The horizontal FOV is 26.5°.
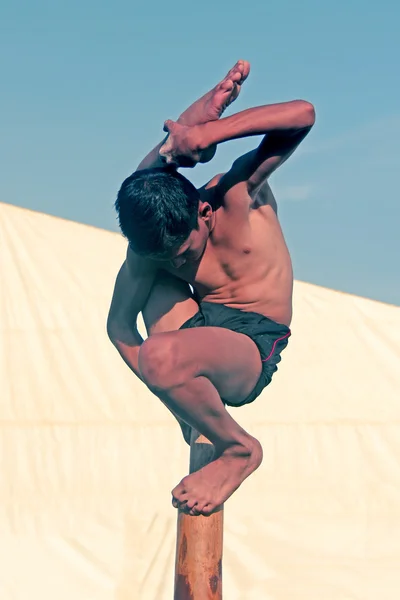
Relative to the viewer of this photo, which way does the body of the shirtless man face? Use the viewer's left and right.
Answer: facing the viewer and to the left of the viewer

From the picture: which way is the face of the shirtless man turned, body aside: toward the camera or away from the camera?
toward the camera
